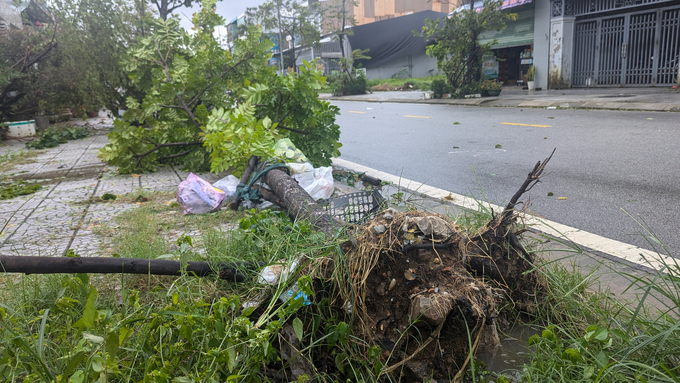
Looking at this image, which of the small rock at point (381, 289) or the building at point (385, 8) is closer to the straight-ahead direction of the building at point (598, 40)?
the small rock

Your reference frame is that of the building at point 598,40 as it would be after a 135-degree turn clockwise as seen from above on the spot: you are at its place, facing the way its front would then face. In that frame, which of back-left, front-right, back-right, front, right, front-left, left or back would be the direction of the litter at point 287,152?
back

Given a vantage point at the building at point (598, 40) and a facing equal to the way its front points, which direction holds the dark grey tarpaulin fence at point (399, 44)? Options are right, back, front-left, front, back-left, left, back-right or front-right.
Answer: right

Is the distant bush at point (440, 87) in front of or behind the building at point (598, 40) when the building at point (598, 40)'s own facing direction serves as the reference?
in front

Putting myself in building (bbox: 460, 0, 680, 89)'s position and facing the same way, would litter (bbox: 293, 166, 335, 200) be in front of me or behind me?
in front

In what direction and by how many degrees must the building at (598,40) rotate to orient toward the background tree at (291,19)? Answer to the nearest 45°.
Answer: approximately 90° to its right

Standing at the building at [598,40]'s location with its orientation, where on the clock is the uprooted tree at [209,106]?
The uprooted tree is roughly at 11 o'clock from the building.

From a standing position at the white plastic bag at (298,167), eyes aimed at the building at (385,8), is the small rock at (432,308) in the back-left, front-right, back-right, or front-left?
back-right

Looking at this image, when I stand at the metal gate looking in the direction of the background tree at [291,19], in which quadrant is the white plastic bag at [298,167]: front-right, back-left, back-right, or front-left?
back-left

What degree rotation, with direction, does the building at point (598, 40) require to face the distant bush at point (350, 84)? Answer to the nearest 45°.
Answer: approximately 90° to its right

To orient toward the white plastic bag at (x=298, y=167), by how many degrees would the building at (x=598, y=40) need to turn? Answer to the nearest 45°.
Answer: approximately 45° to its left

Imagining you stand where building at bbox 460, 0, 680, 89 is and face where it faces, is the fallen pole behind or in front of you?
in front

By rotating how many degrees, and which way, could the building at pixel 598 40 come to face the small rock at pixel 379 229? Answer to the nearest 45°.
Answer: approximately 45° to its left

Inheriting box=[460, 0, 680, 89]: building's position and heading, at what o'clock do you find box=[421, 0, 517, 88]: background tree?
The background tree is roughly at 1 o'clock from the building.

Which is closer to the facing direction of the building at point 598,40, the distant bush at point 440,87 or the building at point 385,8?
the distant bush

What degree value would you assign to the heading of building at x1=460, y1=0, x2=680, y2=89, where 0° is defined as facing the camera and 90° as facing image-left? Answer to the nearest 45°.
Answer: approximately 45°
